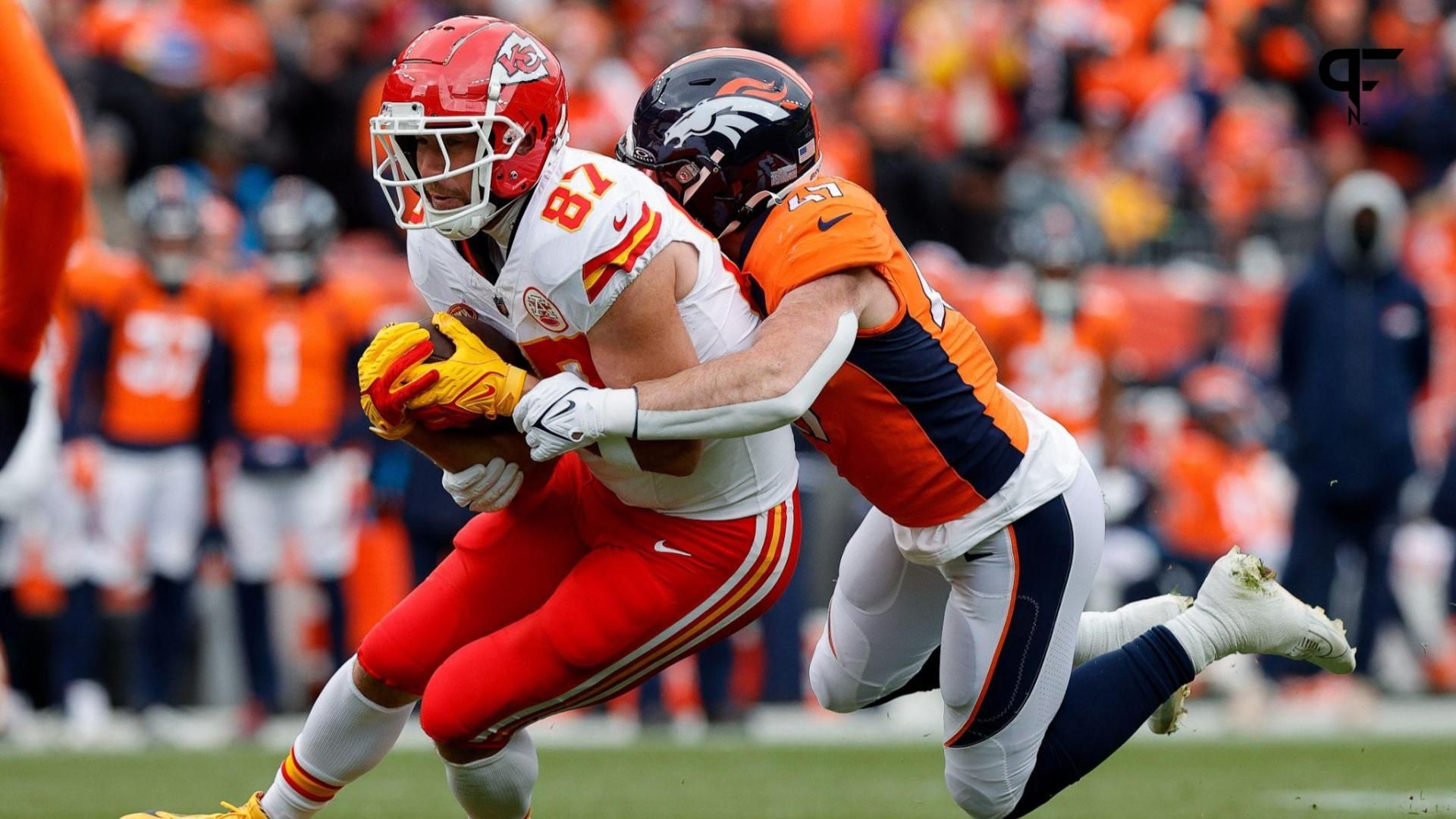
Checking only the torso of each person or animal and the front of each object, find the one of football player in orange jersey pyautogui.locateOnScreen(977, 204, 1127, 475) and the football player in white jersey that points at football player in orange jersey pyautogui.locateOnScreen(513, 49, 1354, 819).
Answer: football player in orange jersey pyautogui.locateOnScreen(977, 204, 1127, 475)

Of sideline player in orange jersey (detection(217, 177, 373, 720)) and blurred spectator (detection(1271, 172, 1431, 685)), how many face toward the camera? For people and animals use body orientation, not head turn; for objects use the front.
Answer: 2

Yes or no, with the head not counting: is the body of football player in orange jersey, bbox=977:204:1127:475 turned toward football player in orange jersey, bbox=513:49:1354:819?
yes

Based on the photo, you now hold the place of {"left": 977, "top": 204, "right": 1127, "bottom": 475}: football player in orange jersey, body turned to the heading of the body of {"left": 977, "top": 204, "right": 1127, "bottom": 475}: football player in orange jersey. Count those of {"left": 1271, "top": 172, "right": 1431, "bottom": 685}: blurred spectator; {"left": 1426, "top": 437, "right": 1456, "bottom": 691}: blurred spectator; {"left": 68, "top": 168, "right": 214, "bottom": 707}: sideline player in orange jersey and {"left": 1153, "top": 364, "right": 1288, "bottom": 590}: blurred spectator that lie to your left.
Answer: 3

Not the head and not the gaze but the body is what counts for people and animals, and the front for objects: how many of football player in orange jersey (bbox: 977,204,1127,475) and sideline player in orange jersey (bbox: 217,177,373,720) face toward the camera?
2
